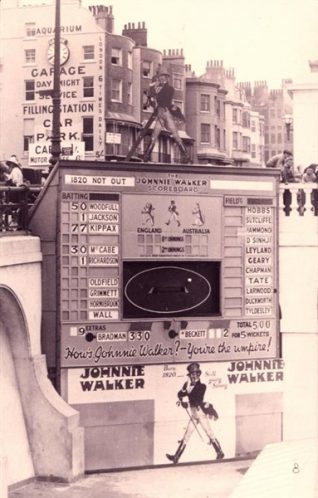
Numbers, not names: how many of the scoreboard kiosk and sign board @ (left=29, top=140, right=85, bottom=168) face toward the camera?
2

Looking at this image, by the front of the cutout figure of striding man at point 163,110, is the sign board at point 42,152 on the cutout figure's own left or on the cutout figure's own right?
on the cutout figure's own right

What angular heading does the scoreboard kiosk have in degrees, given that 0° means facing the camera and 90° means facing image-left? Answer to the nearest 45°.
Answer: approximately 0°

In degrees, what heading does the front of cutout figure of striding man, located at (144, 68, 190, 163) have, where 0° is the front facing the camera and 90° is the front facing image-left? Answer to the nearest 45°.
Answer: approximately 45°

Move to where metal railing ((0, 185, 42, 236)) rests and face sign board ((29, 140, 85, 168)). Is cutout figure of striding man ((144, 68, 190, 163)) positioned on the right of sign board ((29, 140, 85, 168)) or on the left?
right
